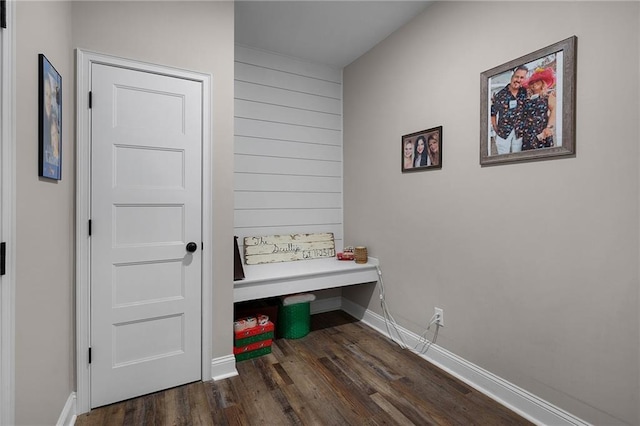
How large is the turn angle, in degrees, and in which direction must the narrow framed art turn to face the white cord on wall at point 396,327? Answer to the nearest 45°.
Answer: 0° — it already faces it

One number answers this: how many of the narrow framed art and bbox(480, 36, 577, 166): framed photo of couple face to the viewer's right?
1

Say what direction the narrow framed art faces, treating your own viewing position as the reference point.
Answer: facing to the right of the viewer

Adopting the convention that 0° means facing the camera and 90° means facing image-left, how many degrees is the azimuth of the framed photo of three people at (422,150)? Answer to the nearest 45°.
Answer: approximately 45°

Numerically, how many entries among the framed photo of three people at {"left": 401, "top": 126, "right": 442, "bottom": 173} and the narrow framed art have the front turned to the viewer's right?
1

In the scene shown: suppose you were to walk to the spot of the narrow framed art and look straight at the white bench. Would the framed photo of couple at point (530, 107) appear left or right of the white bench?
right
